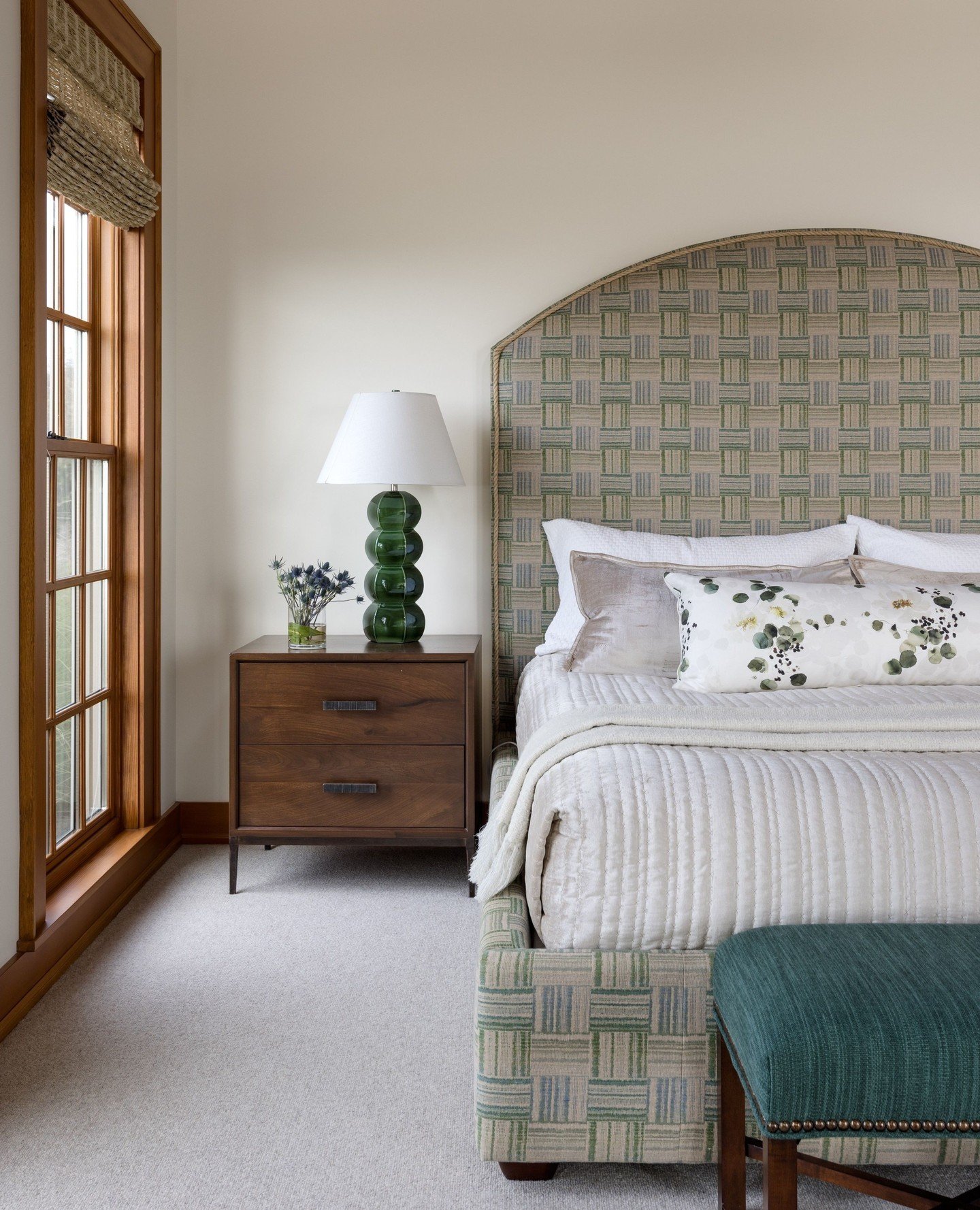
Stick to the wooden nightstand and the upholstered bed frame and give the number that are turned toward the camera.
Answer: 2

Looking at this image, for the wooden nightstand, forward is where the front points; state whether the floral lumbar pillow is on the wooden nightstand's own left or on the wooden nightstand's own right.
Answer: on the wooden nightstand's own left

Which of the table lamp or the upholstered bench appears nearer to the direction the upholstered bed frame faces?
the upholstered bench

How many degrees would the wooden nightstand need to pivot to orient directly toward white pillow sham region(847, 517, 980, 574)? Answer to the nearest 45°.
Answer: approximately 90° to its left

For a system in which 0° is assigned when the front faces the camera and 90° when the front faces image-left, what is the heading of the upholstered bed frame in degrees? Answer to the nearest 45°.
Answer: approximately 0°

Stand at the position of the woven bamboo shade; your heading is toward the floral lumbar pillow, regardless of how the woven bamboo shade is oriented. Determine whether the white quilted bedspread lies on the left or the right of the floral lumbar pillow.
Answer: right
